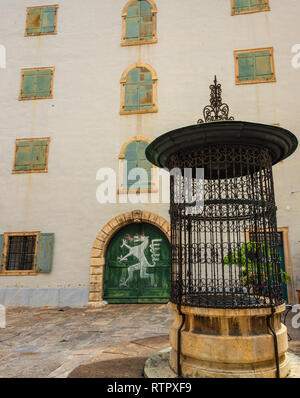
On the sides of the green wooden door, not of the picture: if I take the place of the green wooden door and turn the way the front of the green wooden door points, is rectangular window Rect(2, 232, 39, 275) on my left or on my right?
on my right

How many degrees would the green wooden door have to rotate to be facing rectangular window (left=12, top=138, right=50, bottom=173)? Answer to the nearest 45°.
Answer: approximately 90° to its right

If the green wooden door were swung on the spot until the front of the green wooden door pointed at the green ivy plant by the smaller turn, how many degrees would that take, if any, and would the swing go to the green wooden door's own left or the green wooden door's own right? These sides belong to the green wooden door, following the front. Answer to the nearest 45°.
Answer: approximately 90° to the green wooden door's own left

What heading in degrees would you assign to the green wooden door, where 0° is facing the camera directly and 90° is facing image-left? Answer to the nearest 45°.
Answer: approximately 0°
